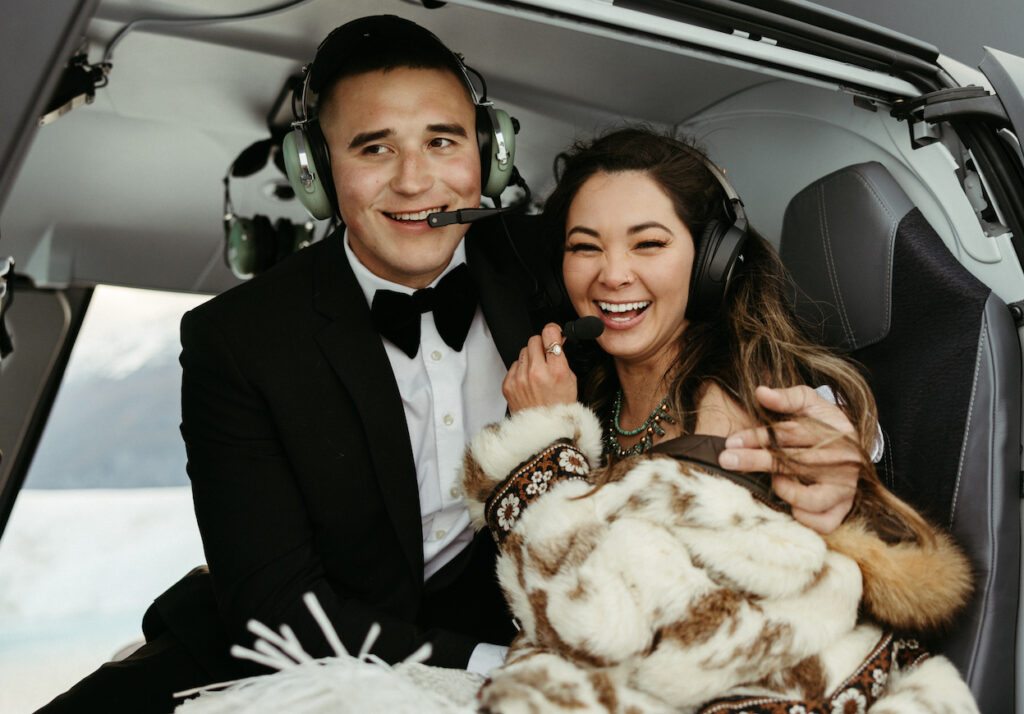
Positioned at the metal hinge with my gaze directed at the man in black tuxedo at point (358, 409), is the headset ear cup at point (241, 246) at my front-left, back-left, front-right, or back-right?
front-right

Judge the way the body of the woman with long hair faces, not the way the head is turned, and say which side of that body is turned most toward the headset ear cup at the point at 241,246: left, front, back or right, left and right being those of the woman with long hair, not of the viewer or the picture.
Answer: right

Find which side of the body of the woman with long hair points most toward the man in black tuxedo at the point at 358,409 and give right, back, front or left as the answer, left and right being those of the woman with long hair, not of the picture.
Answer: right

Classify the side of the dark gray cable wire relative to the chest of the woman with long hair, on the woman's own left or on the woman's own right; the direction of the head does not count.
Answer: on the woman's own right

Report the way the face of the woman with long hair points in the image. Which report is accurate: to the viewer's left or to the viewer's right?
to the viewer's left
